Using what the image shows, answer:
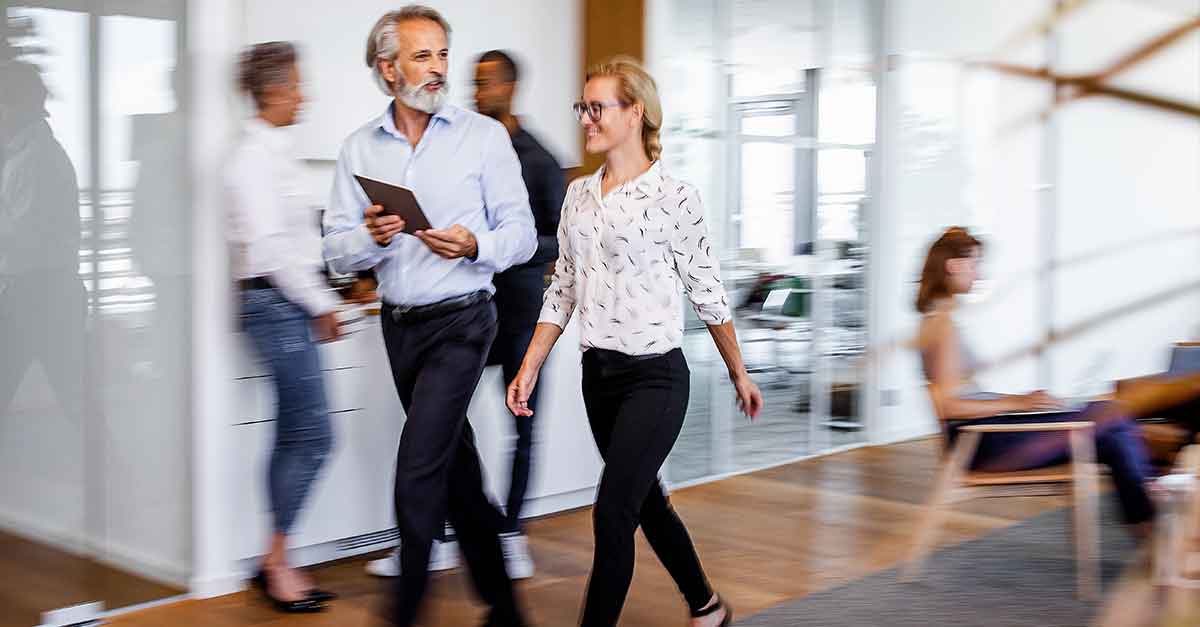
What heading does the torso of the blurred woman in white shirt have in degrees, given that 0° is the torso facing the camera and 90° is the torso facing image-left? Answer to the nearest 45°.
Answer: approximately 270°

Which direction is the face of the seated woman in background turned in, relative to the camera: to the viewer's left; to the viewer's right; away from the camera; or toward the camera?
to the viewer's right

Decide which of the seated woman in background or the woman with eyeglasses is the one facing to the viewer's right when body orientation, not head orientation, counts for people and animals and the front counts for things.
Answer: the seated woman in background

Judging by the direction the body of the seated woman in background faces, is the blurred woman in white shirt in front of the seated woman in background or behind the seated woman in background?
behind

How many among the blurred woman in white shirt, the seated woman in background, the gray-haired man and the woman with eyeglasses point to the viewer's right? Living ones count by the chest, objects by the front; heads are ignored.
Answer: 2

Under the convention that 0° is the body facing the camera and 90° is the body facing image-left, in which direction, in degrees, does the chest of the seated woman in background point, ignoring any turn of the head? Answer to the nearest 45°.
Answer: approximately 270°

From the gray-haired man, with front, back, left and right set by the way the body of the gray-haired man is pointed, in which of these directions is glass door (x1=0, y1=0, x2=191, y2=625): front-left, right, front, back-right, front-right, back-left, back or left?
right

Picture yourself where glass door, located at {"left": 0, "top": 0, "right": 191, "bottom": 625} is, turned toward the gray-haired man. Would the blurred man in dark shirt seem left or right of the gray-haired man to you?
left

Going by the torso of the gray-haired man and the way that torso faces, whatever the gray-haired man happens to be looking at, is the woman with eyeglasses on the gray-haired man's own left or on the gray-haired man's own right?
on the gray-haired man's own left

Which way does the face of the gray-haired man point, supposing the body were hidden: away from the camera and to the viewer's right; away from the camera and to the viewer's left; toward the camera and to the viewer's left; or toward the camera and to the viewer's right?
toward the camera and to the viewer's right

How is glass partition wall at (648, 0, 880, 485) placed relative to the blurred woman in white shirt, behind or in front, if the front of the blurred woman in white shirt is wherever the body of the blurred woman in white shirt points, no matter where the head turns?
in front

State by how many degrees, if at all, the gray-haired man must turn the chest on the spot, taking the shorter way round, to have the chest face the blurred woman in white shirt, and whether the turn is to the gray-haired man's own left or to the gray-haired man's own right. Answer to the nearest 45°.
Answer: approximately 90° to the gray-haired man's own right

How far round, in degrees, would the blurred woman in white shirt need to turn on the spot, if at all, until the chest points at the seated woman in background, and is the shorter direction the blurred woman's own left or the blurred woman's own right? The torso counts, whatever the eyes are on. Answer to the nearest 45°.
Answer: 0° — they already face them

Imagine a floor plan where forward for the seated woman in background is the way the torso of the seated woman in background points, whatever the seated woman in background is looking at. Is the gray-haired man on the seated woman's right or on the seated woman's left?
on the seated woman's right

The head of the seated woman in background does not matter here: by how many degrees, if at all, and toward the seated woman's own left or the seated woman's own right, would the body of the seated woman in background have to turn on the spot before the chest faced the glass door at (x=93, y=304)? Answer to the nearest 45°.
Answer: approximately 135° to the seated woman's own right

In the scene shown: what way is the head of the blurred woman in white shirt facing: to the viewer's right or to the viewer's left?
to the viewer's right
